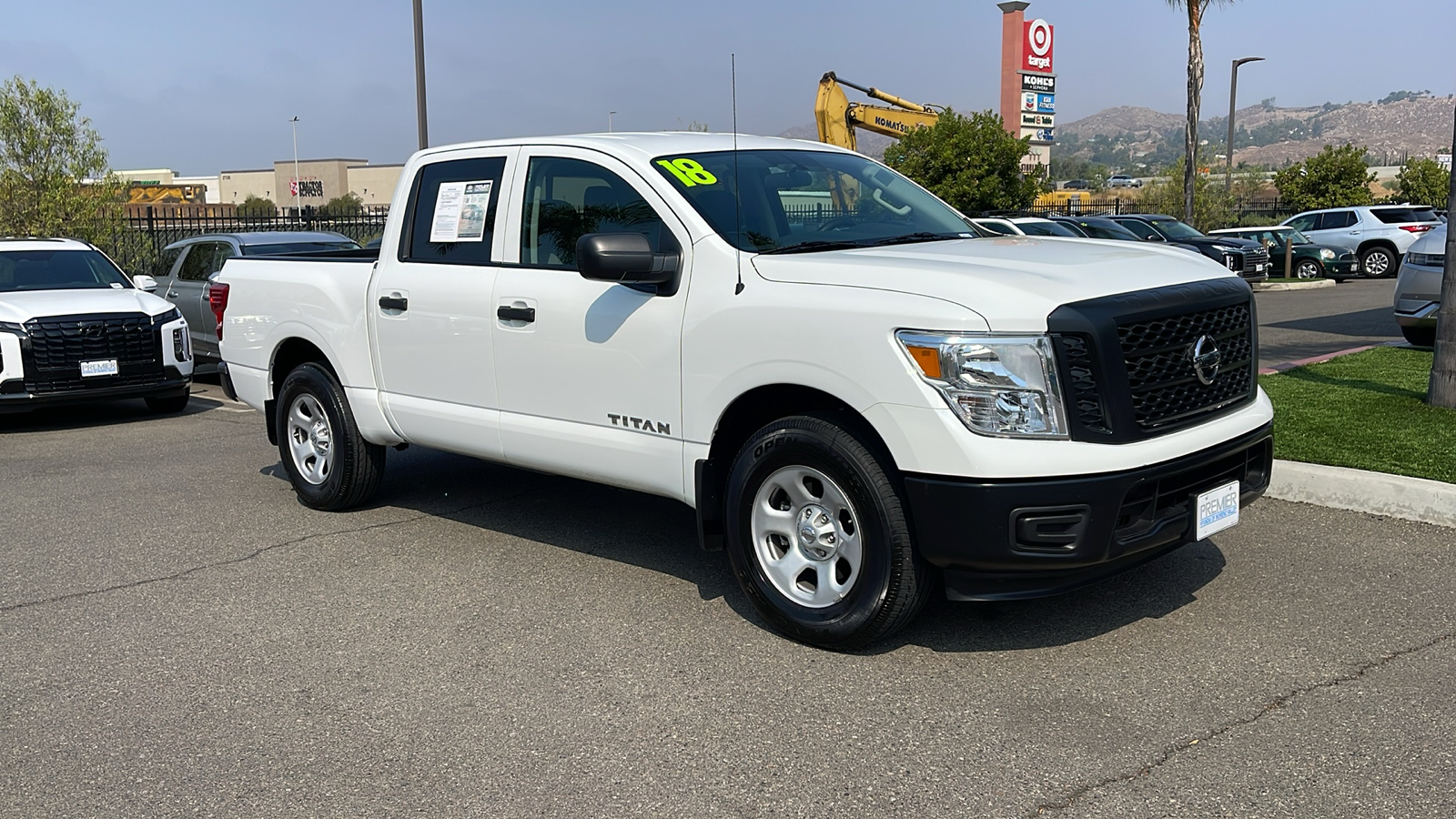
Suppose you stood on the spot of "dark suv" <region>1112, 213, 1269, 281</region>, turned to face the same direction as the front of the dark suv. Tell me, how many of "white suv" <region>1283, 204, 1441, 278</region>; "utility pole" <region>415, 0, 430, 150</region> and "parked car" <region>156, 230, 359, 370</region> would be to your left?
1

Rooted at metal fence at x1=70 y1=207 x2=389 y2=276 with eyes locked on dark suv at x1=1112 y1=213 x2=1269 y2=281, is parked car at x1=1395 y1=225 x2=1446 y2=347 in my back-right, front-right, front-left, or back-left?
front-right

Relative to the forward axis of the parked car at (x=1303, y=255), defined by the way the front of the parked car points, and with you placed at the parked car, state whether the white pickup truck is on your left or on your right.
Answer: on your right

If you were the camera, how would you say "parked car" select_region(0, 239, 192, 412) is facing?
facing the viewer and to the right of the viewer

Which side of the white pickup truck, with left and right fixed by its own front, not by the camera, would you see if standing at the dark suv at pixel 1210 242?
left

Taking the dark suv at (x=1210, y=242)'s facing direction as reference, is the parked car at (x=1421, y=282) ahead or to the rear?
ahead
